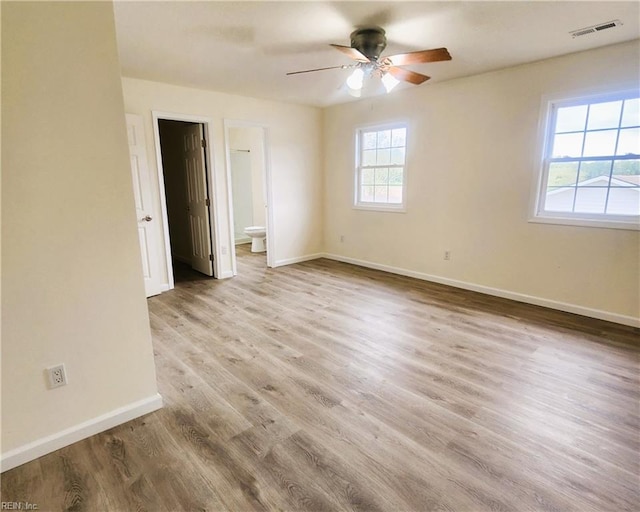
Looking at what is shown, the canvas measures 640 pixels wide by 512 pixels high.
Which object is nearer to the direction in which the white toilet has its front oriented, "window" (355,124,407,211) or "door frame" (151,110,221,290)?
the door frame

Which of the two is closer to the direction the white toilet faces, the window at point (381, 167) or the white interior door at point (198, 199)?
the white interior door

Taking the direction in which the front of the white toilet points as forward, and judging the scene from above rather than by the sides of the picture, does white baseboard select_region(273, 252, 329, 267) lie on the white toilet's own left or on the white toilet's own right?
on the white toilet's own left

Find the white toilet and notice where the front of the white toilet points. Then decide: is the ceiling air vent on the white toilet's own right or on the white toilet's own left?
on the white toilet's own left

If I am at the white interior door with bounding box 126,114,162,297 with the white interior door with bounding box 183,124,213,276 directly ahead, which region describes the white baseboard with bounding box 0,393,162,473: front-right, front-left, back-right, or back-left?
back-right
